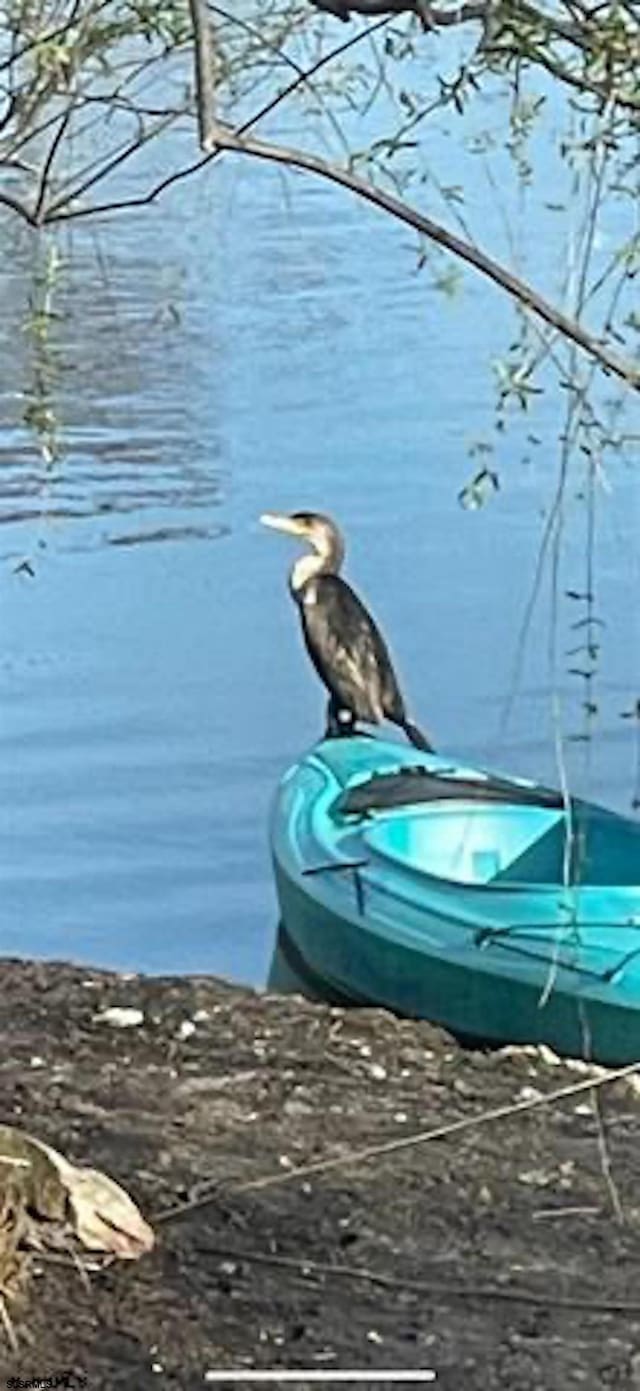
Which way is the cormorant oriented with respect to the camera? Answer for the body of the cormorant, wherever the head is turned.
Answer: to the viewer's left

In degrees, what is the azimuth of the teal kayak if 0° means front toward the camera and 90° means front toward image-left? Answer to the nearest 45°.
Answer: approximately 135°
